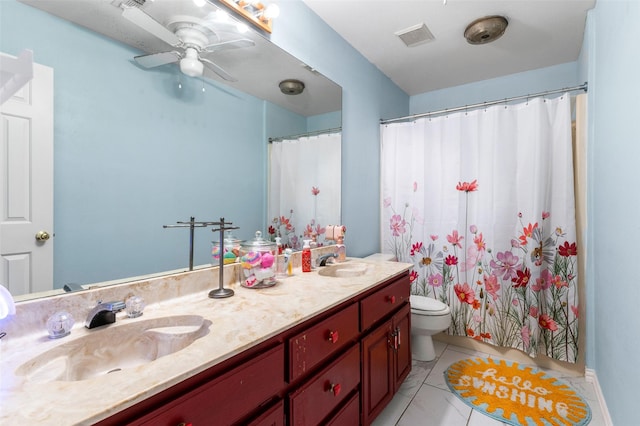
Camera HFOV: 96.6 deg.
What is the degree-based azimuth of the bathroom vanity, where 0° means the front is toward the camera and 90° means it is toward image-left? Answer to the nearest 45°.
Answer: approximately 315°

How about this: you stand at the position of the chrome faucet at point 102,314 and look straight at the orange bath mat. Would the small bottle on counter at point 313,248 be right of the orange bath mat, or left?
left

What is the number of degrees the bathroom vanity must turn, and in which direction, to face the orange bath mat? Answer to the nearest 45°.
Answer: approximately 45° to its left

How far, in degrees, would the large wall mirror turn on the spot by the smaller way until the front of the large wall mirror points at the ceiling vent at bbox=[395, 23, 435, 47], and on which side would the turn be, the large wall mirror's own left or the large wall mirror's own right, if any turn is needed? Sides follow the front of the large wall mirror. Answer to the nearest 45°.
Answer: approximately 45° to the large wall mirror's own left

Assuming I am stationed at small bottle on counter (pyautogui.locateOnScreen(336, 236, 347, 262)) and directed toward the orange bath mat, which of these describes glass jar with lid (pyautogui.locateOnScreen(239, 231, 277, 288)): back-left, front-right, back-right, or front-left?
back-right

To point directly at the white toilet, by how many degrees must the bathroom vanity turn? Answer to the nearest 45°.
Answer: approximately 90° to its left

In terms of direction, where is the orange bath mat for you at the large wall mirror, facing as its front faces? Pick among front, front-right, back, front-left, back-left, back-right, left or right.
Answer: front-left
